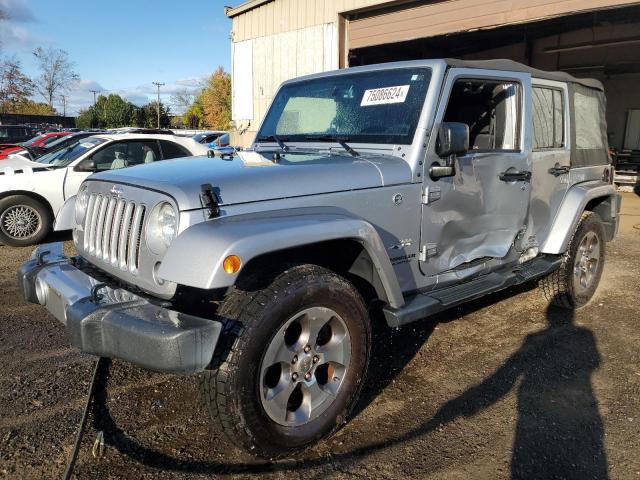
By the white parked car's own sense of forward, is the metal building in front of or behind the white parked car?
behind

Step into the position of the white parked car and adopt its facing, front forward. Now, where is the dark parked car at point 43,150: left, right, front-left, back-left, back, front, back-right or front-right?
right

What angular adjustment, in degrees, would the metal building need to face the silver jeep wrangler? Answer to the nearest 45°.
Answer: approximately 45° to its left

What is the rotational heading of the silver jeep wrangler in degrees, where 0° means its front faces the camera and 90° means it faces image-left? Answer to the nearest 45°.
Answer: approximately 45°

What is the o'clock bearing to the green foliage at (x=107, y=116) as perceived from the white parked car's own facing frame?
The green foliage is roughly at 3 o'clock from the white parked car.

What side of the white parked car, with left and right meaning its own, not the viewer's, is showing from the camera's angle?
left

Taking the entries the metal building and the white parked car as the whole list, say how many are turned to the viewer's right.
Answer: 0

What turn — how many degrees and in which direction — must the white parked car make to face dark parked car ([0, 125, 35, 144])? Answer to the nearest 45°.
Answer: approximately 90° to its right

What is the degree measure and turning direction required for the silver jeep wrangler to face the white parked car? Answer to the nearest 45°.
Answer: approximately 90° to its right

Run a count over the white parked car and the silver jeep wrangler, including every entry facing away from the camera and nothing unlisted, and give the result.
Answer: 0

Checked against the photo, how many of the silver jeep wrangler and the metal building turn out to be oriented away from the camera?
0

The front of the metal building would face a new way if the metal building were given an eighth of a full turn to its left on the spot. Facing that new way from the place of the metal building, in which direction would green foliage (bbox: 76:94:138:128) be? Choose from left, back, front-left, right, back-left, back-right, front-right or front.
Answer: back-right
